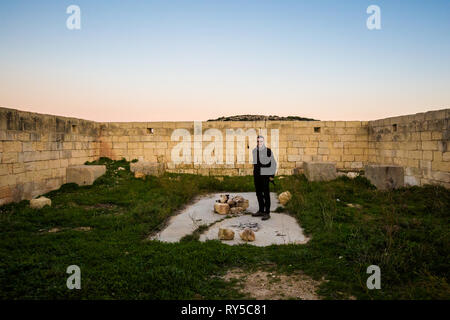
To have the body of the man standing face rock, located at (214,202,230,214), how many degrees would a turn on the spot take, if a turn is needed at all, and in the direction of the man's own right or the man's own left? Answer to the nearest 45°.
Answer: approximately 45° to the man's own right

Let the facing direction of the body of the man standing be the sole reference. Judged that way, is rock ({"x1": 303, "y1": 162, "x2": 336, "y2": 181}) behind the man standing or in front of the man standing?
behind

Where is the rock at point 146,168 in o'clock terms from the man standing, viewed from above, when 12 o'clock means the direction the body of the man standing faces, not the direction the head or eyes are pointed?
The rock is roughly at 3 o'clock from the man standing.

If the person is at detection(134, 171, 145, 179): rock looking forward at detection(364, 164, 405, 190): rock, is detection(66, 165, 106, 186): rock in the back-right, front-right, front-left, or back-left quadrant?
back-right

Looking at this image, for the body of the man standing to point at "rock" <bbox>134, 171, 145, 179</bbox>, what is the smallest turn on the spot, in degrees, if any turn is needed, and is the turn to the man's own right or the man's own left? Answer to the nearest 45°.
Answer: approximately 90° to the man's own right

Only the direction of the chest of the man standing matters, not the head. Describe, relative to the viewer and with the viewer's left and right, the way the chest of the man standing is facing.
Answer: facing the viewer and to the left of the viewer

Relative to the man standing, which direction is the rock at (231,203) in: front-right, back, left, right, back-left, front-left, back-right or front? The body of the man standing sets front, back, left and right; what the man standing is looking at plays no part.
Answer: right

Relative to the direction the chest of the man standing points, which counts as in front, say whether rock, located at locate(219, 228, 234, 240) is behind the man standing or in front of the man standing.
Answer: in front

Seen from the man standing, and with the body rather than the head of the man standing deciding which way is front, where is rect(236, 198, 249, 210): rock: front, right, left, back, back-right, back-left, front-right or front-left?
right

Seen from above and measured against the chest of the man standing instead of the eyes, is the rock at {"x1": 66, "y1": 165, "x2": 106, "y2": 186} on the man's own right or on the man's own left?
on the man's own right

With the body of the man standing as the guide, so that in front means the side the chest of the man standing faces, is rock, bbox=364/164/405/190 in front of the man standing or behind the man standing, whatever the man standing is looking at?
behind
